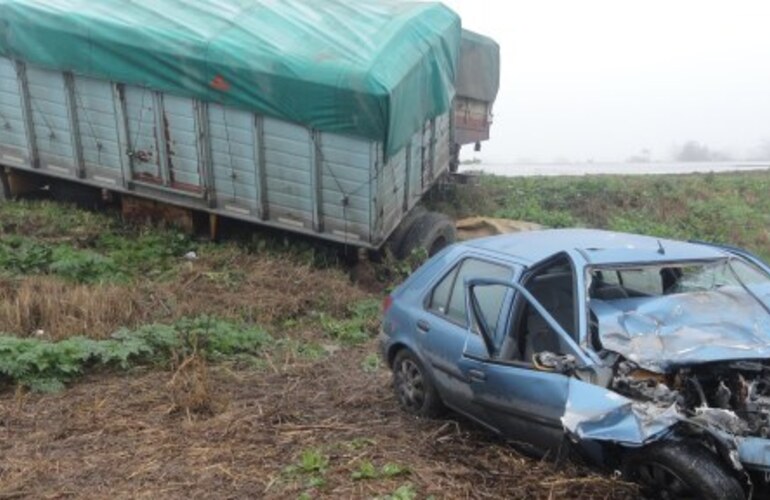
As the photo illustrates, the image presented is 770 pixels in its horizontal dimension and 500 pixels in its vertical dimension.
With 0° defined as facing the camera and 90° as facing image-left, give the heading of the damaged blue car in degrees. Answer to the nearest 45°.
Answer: approximately 315°

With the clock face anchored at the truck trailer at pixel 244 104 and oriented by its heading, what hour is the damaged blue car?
The damaged blue car is roughly at 1 o'clock from the truck trailer.

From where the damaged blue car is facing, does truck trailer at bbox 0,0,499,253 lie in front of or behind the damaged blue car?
behind

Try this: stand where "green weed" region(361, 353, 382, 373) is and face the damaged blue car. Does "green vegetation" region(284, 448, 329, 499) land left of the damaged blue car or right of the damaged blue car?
right

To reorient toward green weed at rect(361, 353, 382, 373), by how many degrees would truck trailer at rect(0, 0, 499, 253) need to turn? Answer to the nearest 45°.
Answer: approximately 45° to its right
